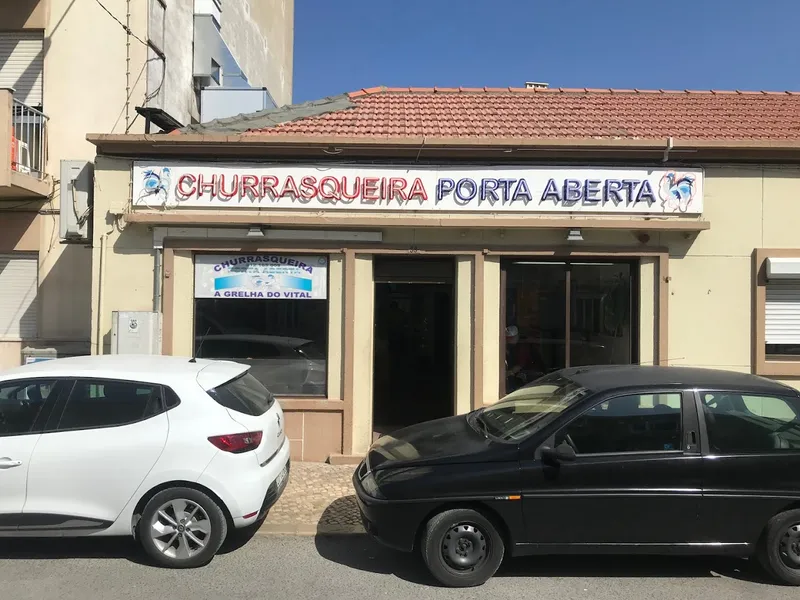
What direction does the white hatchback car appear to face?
to the viewer's left

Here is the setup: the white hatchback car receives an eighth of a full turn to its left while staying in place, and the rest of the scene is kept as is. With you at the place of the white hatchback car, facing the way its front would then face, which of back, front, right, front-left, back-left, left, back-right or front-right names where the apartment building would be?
back-right

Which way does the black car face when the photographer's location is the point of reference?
facing to the left of the viewer

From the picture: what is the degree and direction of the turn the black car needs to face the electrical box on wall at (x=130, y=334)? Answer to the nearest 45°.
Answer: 0° — it already faces it

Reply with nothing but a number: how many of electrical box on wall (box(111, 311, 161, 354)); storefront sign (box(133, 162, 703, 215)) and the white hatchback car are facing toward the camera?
2

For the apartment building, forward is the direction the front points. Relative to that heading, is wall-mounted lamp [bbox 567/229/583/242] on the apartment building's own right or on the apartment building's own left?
on the apartment building's own left

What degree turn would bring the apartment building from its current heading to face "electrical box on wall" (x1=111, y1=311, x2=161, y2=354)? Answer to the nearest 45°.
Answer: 0° — it already faces it

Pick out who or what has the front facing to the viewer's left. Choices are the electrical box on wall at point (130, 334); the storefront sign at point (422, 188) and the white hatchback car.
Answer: the white hatchback car

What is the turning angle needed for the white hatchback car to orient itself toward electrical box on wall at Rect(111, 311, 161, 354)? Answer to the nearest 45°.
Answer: approximately 90° to its right

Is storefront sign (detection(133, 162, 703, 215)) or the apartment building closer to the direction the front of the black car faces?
the apartment building

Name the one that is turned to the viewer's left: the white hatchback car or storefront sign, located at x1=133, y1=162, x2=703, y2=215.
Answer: the white hatchback car

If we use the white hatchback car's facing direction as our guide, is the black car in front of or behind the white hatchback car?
behind
